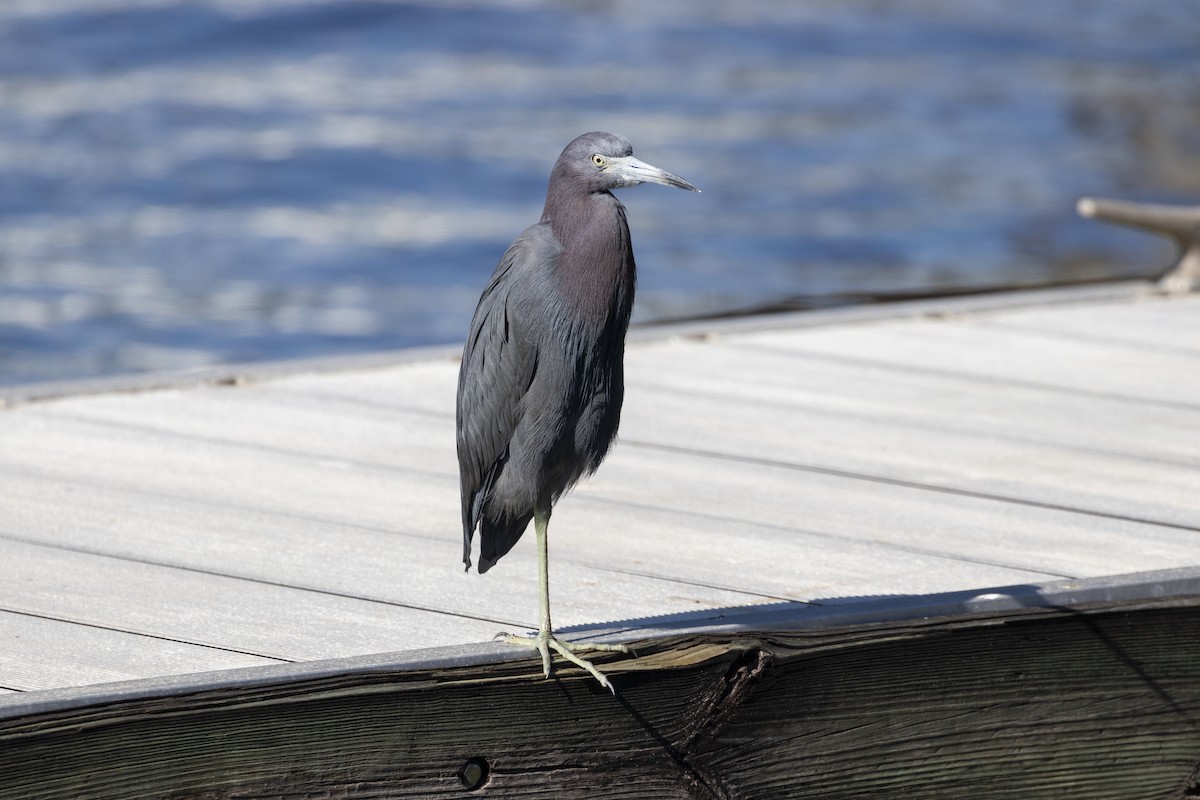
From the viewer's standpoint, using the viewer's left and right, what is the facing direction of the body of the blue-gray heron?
facing the viewer and to the right of the viewer
